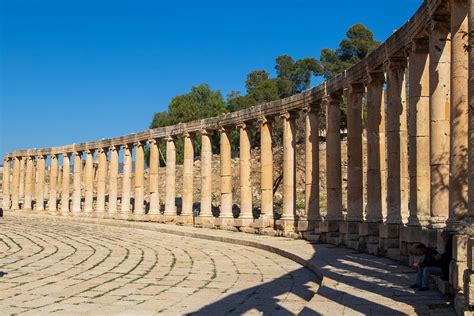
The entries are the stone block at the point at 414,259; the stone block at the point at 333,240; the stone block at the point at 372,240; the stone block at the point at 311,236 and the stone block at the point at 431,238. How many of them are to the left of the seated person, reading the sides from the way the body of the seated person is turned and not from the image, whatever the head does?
0

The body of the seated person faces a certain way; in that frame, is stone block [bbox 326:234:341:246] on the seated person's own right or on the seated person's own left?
on the seated person's own right

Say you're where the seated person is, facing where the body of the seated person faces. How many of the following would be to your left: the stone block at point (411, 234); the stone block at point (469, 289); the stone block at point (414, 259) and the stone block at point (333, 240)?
1

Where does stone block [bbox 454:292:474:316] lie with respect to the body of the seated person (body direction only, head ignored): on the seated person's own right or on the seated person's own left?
on the seated person's own left

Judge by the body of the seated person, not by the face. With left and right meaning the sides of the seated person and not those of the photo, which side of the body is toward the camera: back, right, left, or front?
left

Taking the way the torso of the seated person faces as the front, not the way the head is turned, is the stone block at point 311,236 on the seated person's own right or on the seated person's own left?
on the seated person's own right

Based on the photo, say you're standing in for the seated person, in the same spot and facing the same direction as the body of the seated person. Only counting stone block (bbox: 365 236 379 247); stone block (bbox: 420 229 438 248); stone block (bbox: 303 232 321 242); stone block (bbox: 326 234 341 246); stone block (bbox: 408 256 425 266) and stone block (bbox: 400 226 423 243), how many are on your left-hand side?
0

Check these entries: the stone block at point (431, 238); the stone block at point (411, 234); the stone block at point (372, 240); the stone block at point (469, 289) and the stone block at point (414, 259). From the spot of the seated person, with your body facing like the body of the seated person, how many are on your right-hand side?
4

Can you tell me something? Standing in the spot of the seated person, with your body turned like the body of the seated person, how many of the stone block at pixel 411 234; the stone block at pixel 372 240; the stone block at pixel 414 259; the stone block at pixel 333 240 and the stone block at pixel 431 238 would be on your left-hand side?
0

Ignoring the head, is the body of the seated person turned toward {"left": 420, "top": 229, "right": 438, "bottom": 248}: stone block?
no

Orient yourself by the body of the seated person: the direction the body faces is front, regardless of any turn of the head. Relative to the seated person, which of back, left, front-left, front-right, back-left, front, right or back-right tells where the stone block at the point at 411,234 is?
right

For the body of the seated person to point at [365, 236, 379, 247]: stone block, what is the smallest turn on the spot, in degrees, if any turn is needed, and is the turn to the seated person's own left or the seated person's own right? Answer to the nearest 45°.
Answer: approximately 90° to the seated person's own right
